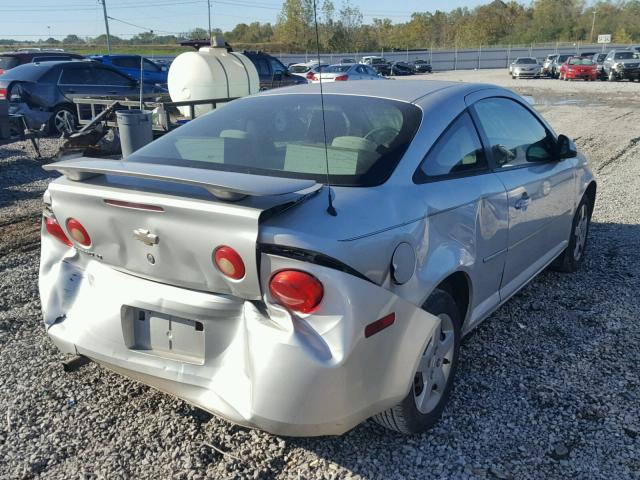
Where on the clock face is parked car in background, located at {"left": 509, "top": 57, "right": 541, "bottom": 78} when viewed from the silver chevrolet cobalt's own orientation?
The parked car in background is roughly at 11 o'clock from the silver chevrolet cobalt.

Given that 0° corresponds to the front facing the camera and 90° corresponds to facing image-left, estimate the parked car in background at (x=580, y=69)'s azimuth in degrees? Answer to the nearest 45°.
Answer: approximately 0°

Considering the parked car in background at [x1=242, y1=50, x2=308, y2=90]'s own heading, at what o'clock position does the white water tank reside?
The white water tank is roughly at 3 o'clock from the parked car in background.

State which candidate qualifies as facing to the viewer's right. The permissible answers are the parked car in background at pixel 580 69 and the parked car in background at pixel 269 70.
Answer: the parked car in background at pixel 269 70

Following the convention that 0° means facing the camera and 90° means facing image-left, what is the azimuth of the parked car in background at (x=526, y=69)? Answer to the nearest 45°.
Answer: approximately 0°

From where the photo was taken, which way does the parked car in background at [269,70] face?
to the viewer's right

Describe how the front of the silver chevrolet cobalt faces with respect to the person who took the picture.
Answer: facing away from the viewer and to the right of the viewer

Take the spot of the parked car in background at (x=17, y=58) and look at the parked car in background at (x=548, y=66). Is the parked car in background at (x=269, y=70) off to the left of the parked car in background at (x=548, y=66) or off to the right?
right

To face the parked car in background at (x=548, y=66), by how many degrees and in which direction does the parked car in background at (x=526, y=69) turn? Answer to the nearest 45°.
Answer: approximately 135° to its left

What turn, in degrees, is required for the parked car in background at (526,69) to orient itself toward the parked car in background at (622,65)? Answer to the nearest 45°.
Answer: approximately 45° to its left
